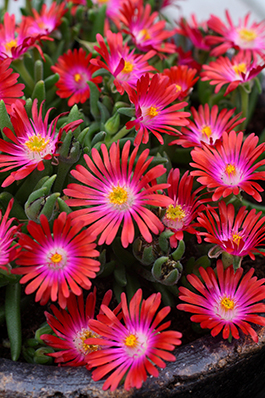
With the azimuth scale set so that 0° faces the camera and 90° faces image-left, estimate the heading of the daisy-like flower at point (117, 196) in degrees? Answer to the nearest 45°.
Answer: approximately 0°

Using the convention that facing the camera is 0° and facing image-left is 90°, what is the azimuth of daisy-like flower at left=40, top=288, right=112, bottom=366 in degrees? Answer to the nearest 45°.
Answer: approximately 0°
